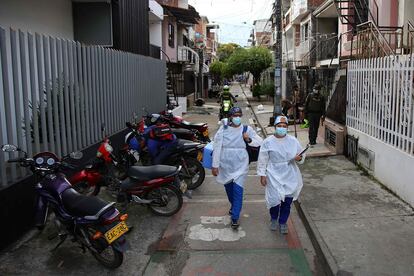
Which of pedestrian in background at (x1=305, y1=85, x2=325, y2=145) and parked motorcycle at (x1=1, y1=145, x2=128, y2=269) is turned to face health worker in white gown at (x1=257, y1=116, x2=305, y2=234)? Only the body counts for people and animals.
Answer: the pedestrian in background

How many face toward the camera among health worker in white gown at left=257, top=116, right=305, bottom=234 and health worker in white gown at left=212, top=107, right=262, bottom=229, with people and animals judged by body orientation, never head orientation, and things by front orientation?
2

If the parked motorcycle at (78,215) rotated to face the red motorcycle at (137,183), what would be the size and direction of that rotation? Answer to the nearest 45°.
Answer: approximately 90° to its right

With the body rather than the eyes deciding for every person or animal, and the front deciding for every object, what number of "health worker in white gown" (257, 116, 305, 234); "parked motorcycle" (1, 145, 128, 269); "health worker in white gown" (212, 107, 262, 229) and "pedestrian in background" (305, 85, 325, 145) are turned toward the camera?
3

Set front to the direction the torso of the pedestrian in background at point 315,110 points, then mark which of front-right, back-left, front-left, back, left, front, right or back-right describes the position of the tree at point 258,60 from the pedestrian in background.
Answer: back

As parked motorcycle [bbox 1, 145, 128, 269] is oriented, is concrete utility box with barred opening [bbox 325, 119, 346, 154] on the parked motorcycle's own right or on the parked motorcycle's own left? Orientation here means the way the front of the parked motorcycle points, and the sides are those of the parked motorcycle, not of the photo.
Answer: on the parked motorcycle's own right

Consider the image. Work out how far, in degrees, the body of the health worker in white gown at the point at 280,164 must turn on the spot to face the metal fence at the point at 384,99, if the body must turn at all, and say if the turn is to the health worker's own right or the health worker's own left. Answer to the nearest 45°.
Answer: approximately 135° to the health worker's own left

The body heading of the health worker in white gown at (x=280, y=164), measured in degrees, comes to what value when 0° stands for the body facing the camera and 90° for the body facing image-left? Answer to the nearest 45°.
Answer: approximately 0°

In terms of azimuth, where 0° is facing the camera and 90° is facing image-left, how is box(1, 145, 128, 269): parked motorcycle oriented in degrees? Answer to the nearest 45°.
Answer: approximately 135°
